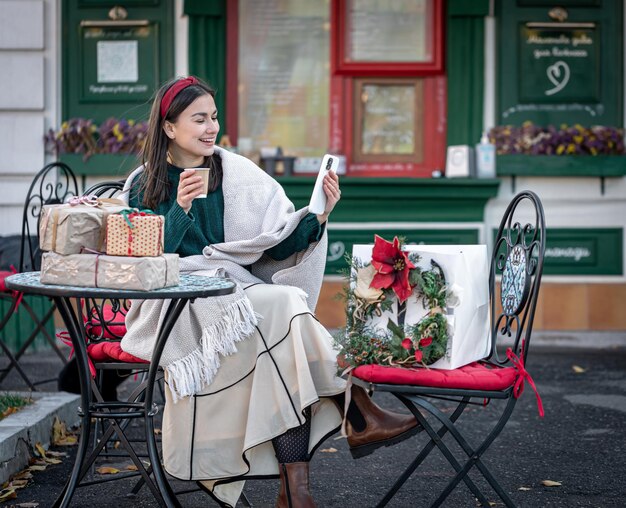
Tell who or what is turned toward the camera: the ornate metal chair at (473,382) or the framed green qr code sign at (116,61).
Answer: the framed green qr code sign

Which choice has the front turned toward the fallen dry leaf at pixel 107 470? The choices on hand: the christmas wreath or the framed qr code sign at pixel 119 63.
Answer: the framed qr code sign

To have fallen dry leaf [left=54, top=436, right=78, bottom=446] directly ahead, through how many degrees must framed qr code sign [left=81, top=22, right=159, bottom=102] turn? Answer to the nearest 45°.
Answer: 0° — it already faces it

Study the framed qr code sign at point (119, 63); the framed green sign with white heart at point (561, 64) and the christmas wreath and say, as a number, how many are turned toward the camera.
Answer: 3

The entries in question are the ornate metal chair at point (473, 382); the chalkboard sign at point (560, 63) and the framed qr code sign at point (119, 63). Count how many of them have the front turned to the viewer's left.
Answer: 1

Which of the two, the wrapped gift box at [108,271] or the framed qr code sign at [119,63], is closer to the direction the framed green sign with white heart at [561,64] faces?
the wrapped gift box

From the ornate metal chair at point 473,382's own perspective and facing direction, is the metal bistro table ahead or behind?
ahead

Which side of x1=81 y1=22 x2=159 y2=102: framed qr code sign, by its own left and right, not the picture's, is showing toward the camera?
front

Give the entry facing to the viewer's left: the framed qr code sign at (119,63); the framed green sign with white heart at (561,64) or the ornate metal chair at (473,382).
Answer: the ornate metal chair

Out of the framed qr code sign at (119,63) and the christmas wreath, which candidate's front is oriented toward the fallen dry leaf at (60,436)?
the framed qr code sign

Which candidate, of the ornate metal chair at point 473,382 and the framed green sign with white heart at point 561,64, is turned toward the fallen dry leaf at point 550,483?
the framed green sign with white heart

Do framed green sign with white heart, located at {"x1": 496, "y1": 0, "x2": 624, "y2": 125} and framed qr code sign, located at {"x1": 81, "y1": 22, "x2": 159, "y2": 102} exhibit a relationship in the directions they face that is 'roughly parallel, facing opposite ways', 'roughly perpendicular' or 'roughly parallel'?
roughly parallel

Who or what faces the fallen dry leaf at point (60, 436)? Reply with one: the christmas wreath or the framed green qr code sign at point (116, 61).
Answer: the framed green qr code sign

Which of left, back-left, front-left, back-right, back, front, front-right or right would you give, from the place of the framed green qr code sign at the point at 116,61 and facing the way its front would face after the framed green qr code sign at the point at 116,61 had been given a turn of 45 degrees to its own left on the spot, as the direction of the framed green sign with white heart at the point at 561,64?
front-left

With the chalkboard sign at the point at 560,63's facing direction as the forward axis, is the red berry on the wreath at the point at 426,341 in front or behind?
in front

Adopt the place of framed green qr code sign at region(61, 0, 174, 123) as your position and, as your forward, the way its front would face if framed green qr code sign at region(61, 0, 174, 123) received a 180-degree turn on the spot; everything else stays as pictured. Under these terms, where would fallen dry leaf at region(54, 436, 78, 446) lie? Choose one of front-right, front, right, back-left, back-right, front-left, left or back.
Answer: back
